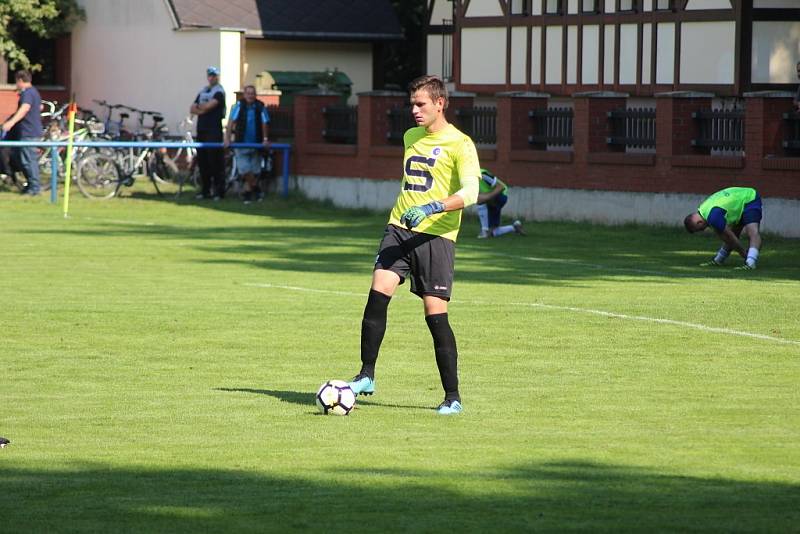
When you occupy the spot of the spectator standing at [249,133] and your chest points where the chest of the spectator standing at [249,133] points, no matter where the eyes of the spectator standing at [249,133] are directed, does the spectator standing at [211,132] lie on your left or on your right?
on your right

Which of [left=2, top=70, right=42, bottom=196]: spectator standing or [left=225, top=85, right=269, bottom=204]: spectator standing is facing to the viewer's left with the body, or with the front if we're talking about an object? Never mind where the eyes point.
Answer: [left=2, top=70, right=42, bottom=196]: spectator standing

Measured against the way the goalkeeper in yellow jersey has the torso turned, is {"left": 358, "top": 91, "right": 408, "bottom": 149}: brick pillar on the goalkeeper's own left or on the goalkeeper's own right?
on the goalkeeper's own right

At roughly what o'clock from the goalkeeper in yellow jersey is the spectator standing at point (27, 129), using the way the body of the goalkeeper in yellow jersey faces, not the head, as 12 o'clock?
The spectator standing is roughly at 4 o'clock from the goalkeeper in yellow jersey.

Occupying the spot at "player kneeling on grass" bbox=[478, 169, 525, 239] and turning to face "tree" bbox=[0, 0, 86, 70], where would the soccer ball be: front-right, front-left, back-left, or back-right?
back-left

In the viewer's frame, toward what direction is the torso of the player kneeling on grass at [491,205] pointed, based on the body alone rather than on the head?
to the viewer's left

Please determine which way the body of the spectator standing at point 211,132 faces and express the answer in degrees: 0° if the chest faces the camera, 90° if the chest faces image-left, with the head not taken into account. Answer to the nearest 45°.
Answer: approximately 45°

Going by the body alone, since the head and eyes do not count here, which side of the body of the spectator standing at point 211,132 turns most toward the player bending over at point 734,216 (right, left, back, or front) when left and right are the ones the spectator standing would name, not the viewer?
left

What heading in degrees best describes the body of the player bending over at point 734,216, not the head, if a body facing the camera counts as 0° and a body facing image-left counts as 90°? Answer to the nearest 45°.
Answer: approximately 90°

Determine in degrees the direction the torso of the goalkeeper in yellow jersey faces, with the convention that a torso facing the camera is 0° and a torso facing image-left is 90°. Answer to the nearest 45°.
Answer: approximately 45°

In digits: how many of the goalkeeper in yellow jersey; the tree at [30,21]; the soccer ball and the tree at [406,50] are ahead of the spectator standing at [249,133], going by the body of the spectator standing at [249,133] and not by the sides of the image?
2

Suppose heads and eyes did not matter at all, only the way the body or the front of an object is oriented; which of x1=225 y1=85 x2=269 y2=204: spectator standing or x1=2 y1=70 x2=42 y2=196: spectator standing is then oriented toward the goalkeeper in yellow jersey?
x1=225 y1=85 x2=269 y2=204: spectator standing

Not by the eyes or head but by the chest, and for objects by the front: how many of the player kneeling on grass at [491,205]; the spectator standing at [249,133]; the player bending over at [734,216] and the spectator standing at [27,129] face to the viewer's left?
3
